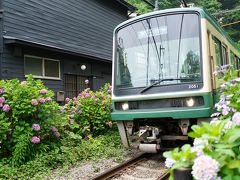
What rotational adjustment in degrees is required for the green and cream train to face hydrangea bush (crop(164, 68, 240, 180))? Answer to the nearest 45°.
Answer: approximately 45° to its left

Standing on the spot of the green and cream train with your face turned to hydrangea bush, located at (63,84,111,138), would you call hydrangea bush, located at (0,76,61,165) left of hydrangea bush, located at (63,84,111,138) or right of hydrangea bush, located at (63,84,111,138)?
left

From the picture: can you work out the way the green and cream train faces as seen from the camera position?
facing the viewer and to the left of the viewer

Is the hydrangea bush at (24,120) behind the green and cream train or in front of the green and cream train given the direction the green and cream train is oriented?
in front

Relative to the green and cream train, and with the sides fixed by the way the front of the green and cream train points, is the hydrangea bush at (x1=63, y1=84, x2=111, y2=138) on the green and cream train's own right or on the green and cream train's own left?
on the green and cream train's own right
